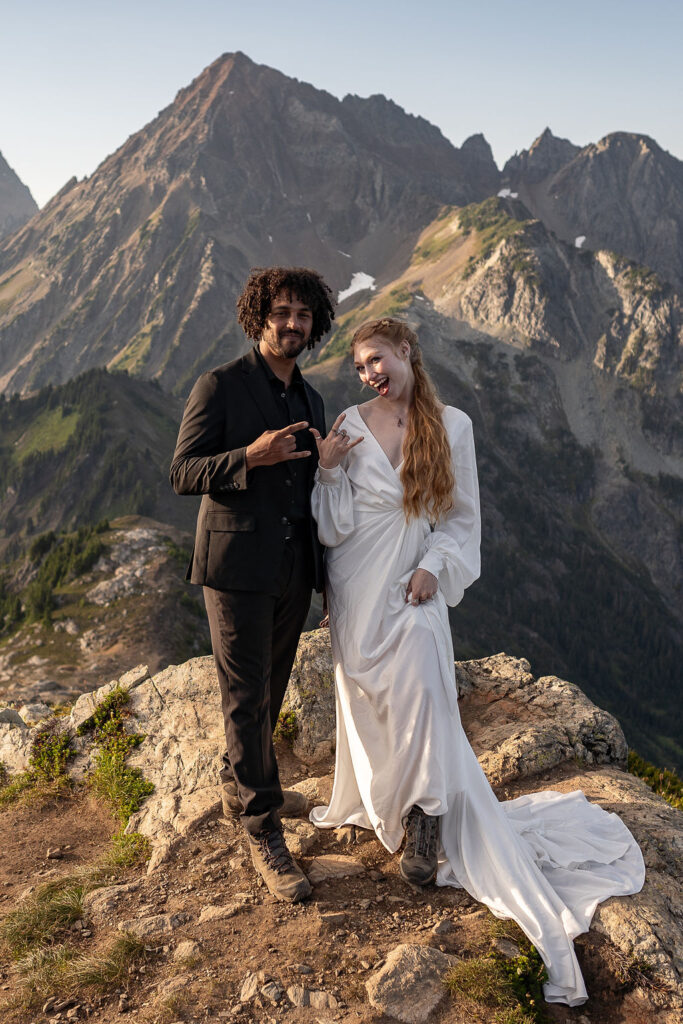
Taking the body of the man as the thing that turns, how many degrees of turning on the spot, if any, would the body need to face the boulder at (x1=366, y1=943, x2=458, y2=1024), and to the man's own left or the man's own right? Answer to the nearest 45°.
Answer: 0° — they already face it

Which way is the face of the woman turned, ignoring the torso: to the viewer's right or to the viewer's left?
to the viewer's left

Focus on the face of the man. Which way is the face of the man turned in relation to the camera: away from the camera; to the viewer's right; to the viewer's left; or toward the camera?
toward the camera

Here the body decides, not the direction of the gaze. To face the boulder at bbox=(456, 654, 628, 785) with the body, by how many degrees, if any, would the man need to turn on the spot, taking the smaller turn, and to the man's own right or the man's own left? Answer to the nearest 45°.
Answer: approximately 90° to the man's own left

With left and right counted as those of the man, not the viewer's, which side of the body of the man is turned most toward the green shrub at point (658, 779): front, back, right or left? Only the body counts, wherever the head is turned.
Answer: left

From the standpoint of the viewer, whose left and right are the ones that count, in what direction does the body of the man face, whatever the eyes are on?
facing the viewer and to the right of the viewer
